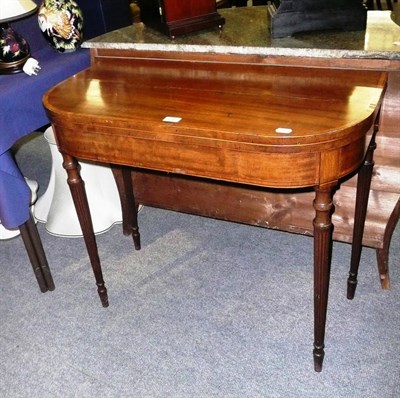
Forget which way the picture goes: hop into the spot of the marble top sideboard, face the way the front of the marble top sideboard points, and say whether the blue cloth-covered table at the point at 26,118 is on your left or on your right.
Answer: on your right

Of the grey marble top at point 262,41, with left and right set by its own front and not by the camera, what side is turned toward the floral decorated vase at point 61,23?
right

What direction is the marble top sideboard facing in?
toward the camera

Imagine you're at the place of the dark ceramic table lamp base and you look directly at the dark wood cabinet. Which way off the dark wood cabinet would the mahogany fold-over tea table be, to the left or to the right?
right

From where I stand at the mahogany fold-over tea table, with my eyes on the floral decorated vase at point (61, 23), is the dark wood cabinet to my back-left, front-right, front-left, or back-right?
front-right
